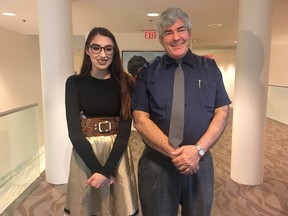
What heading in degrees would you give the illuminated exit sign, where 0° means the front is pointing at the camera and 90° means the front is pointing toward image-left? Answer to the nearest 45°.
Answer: approximately 0°

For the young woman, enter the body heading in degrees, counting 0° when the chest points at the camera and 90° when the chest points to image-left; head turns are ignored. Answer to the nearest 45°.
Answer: approximately 0°

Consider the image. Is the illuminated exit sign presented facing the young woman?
yes

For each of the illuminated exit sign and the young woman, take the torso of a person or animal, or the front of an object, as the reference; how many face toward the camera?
2

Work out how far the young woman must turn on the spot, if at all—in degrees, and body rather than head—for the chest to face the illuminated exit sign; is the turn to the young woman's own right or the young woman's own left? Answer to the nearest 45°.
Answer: approximately 180°

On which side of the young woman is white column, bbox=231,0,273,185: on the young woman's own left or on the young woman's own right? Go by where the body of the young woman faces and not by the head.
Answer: on the young woman's own left

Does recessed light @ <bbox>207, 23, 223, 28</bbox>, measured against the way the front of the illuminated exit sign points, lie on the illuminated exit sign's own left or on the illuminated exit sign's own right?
on the illuminated exit sign's own left
